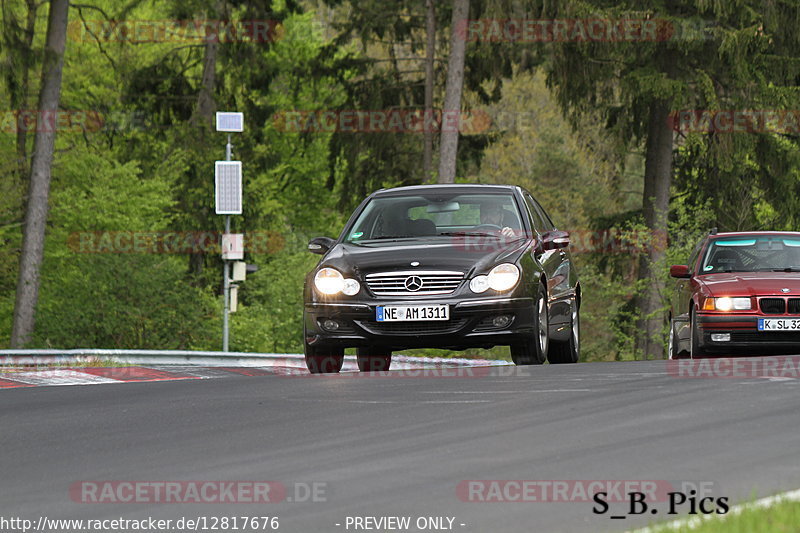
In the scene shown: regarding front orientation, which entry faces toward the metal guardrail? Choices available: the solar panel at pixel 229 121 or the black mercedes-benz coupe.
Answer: the solar panel

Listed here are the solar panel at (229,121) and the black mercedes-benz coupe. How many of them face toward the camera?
2

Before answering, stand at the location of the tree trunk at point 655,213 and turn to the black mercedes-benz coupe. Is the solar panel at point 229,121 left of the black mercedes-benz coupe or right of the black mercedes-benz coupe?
right

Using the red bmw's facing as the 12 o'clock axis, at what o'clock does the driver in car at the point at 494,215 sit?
The driver in car is roughly at 2 o'clock from the red bmw.

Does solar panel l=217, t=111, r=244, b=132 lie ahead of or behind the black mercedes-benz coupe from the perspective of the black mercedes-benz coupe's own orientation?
behind

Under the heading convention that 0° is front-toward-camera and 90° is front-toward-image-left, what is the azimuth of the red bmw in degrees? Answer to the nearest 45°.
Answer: approximately 0°

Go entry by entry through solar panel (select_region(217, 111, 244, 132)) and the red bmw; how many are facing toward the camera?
2
